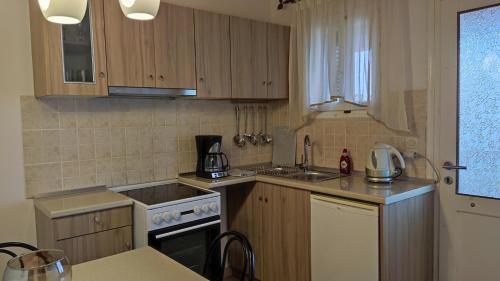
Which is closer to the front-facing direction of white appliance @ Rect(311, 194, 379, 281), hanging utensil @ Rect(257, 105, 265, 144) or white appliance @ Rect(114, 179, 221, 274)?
the white appliance

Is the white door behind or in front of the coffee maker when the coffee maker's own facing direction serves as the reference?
in front

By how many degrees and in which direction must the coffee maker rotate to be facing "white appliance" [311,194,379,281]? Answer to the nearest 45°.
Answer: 0° — it already faces it

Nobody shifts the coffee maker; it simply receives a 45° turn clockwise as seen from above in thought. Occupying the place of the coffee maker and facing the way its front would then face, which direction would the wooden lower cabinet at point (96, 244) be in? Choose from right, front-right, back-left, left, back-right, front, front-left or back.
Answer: front-right

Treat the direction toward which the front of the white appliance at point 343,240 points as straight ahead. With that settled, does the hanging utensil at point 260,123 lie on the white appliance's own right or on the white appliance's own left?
on the white appliance's own right

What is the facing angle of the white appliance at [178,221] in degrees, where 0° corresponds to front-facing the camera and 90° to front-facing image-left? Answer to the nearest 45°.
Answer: approximately 315°

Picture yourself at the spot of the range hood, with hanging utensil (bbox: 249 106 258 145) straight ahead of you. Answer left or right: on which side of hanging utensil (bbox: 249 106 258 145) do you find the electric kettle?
right

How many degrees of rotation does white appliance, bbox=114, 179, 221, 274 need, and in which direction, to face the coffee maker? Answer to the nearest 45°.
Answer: approximately 90° to its left

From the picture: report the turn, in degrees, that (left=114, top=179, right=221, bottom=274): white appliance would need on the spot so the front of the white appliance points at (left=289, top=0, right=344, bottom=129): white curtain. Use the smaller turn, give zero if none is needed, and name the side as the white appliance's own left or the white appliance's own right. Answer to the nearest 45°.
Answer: approximately 45° to the white appliance's own left

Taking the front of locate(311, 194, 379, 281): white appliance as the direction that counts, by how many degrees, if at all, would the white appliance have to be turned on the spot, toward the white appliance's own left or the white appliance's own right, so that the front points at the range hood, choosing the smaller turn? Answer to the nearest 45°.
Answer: approximately 45° to the white appliance's own right
